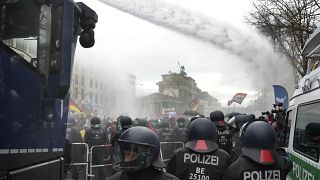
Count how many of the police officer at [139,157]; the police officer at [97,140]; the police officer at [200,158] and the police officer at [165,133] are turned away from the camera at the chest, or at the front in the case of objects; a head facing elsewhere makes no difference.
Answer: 3

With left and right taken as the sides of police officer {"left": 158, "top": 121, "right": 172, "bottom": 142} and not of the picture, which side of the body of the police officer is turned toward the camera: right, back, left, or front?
back

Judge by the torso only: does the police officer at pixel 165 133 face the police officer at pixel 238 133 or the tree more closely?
the tree

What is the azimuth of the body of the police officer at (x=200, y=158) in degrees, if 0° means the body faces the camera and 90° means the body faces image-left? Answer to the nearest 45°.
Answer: approximately 180°

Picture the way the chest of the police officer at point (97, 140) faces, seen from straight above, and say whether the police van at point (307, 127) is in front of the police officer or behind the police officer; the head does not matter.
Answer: behind

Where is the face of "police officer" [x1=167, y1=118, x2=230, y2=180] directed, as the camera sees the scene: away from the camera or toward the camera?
away from the camera

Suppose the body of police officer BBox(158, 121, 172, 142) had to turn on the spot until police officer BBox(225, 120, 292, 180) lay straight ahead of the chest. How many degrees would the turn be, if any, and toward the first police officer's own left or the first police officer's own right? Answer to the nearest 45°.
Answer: approximately 180°

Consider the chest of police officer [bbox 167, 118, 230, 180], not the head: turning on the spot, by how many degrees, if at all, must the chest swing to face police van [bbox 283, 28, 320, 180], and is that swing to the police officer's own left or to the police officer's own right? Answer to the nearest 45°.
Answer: approximately 45° to the police officer's own right

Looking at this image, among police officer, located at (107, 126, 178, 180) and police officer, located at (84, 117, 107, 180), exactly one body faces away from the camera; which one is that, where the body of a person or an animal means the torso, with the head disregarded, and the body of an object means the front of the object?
police officer, located at (84, 117, 107, 180)

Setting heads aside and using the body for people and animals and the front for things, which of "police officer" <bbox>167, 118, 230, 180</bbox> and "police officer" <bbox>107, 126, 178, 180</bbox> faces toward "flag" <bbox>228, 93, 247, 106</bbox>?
"police officer" <bbox>167, 118, 230, 180</bbox>

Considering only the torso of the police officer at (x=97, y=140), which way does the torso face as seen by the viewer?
away from the camera
